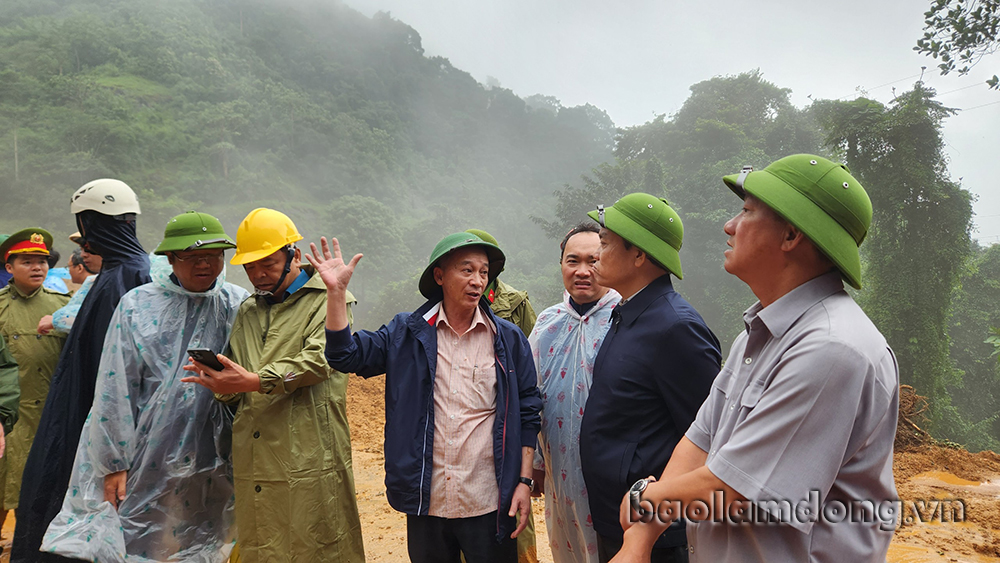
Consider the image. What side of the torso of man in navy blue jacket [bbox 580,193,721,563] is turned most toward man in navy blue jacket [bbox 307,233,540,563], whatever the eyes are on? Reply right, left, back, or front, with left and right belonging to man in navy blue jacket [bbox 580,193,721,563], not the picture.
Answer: front

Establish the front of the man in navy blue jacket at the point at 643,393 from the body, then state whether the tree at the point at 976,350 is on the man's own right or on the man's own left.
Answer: on the man's own right

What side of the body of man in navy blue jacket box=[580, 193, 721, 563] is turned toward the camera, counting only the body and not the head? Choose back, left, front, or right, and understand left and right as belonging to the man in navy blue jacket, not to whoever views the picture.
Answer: left

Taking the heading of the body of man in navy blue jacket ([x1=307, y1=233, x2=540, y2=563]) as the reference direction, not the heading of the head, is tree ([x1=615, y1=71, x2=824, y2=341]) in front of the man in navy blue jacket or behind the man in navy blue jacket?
behind

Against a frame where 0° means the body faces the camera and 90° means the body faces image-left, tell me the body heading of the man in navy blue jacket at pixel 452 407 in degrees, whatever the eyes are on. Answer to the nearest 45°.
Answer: approximately 0°

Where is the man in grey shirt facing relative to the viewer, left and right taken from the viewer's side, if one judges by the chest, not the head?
facing to the left of the viewer

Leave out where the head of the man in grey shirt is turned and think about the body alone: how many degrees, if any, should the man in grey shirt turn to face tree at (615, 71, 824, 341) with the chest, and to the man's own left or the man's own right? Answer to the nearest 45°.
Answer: approximately 90° to the man's own right

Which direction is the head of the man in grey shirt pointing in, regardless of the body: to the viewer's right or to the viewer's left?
to the viewer's left

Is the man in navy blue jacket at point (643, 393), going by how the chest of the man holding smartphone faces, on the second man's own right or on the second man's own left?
on the second man's own left

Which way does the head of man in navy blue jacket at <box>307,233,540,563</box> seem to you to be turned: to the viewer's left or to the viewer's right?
to the viewer's right
